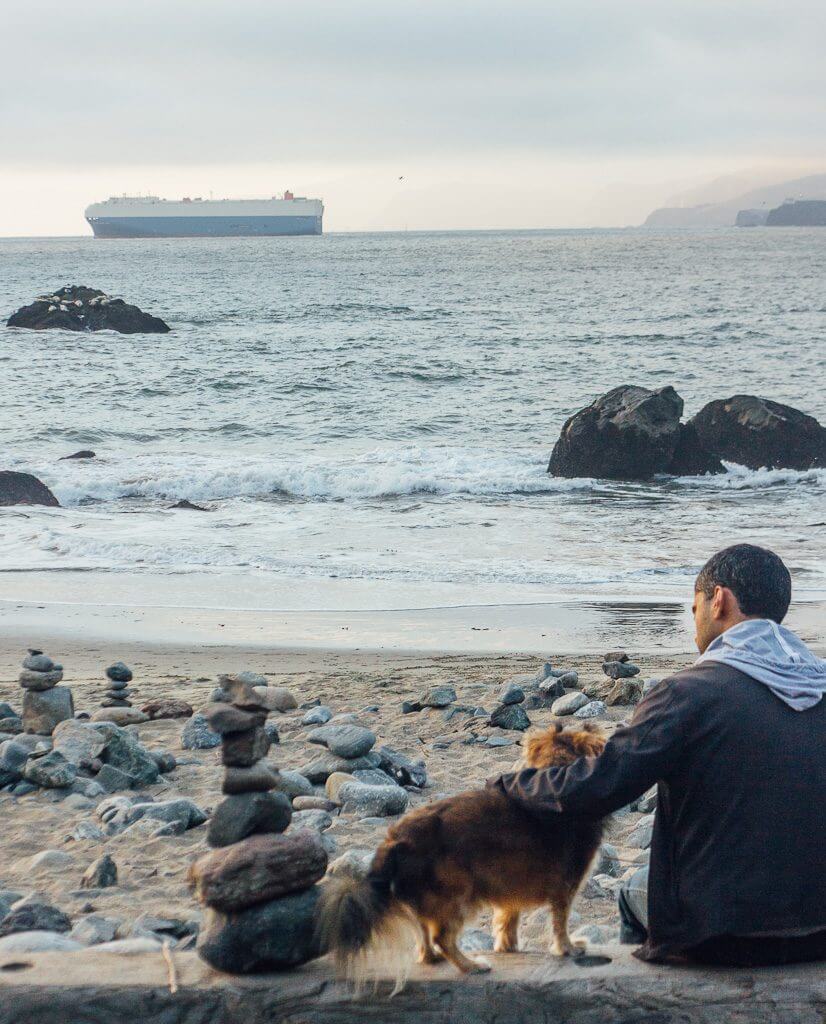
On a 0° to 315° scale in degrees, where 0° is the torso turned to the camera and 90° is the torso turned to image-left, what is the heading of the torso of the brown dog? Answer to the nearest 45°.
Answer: approximately 225°

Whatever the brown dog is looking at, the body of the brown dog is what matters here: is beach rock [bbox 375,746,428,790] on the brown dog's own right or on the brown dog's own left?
on the brown dog's own left

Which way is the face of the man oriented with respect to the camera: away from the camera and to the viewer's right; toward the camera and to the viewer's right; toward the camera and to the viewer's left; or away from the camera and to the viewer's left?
away from the camera and to the viewer's left

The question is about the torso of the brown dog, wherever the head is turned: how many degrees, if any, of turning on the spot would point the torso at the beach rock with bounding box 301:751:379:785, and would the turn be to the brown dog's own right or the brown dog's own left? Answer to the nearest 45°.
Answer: approximately 45° to the brown dog's own left
